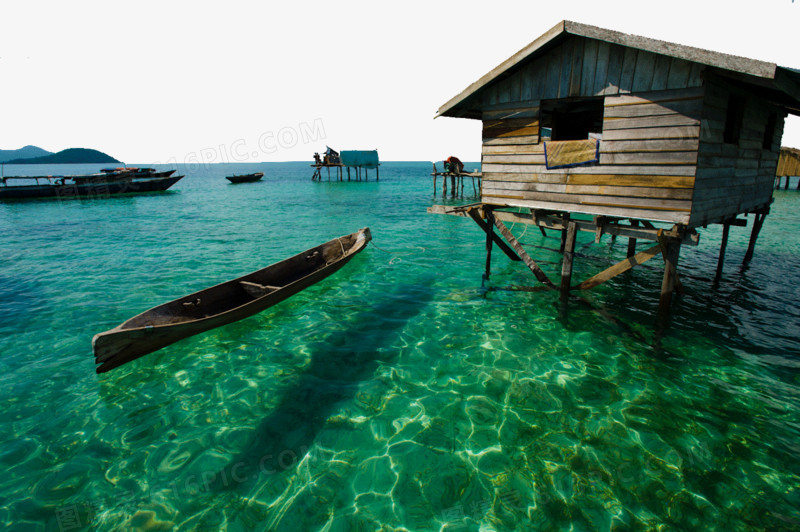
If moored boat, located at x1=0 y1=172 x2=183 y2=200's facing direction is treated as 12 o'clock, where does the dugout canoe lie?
The dugout canoe is roughly at 3 o'clock from the moored boat.

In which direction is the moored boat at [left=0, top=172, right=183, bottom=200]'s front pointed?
to the viewer's right

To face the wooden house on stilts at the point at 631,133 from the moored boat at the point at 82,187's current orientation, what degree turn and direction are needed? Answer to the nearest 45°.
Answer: approximately 90° to its right

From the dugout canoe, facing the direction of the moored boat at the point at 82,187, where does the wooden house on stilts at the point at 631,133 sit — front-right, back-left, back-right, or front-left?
back-right
